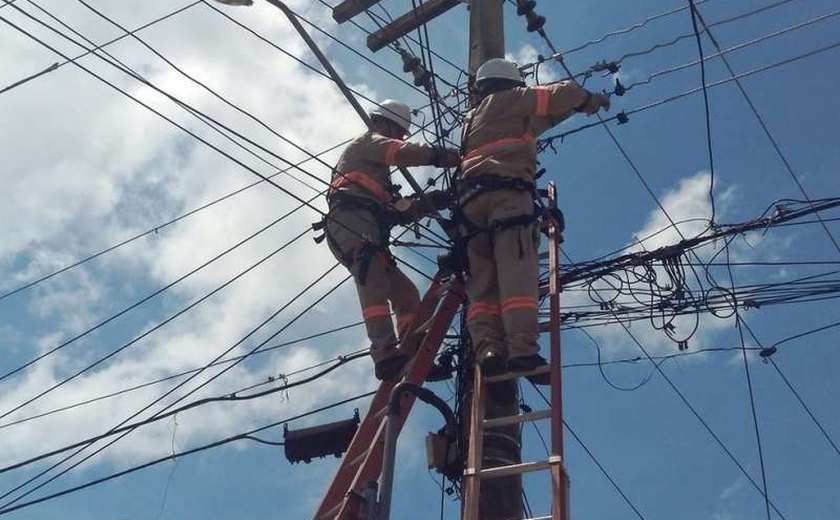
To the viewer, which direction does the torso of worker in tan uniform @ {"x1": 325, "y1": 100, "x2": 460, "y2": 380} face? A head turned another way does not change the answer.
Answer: to the viewer's right

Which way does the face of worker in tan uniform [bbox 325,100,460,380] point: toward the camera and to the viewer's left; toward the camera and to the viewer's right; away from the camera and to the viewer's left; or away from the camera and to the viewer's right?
away from the camera and to the viewer's right

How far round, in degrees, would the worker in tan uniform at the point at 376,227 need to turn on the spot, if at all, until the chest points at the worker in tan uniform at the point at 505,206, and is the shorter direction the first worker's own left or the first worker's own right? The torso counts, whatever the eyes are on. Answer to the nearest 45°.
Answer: approximately 45° to the first worker's own right
